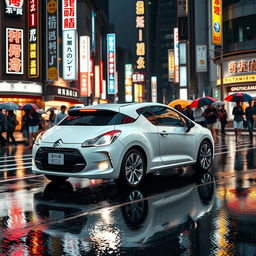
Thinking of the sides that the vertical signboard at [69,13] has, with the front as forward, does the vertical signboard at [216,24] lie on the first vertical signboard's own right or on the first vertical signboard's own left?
on the first vertical signboard's own left

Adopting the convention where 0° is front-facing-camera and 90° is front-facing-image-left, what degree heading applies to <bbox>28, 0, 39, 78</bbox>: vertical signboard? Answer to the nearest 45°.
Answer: approximately 0°

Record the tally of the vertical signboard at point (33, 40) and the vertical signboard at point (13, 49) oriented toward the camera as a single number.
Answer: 2

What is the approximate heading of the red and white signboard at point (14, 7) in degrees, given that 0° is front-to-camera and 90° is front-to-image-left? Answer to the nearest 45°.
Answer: approximately 0°

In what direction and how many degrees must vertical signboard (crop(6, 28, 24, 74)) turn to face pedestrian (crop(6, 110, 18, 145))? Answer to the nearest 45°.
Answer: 0° — it already faces them
